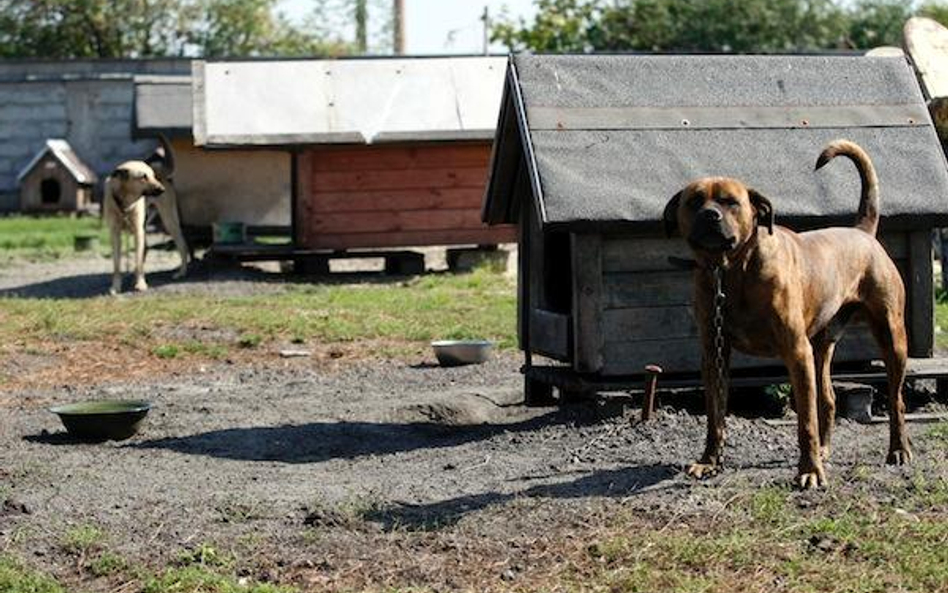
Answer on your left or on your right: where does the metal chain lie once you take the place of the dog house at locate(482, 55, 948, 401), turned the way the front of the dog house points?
on your left

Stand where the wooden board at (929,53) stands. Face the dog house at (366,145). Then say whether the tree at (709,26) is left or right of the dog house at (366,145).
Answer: right

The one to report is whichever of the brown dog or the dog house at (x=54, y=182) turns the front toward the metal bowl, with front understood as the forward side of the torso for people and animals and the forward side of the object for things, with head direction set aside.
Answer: the dog house

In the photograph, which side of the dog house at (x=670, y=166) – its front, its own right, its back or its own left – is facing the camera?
left

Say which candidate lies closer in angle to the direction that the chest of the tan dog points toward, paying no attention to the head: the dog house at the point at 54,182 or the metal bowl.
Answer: the metal bowl

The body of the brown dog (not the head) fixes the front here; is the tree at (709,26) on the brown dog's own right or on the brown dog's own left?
on the brown dog's own right

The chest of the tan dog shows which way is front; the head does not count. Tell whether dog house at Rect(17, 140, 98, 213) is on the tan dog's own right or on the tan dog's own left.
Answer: on the tan dog's own right

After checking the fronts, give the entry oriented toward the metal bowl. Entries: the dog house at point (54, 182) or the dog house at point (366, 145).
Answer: the dog house at point (54, 182)

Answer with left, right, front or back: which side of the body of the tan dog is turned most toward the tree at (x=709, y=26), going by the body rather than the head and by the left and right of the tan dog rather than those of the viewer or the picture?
back
